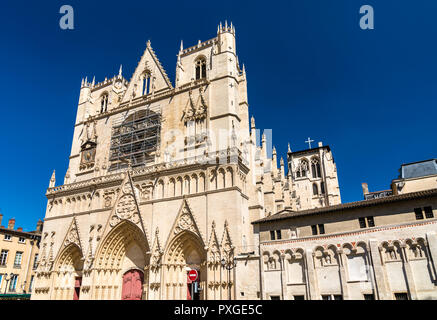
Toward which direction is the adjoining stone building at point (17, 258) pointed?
toward the camera

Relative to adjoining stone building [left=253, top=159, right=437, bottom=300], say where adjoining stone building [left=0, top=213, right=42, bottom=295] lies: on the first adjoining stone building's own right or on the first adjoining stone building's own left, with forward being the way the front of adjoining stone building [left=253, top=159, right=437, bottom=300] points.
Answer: on the first adjoining stone building's own right

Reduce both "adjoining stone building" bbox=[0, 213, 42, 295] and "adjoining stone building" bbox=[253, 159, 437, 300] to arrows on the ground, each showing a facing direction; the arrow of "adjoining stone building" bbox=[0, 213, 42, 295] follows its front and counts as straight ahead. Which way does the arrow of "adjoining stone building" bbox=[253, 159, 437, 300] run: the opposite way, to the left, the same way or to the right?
to the right

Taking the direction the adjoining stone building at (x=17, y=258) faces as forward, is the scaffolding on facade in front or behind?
in front

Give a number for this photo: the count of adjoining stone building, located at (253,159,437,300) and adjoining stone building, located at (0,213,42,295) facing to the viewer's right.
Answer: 0

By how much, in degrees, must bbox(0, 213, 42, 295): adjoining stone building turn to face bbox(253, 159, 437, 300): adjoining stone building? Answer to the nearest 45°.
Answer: approximately 45° to its left

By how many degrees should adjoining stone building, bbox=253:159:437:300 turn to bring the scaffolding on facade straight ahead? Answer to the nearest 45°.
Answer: approximately 45° to its right

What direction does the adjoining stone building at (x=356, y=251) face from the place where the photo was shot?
facing the viewer and to the left of the viewer
